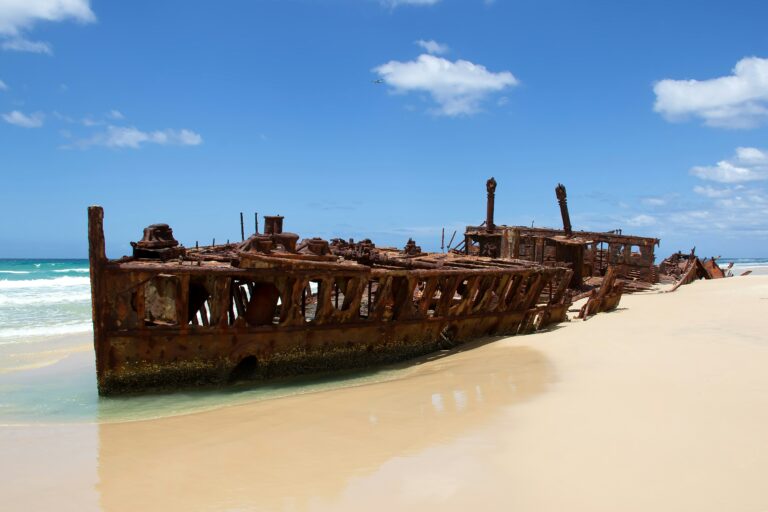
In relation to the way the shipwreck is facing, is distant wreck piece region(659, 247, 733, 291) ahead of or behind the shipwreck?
behind
